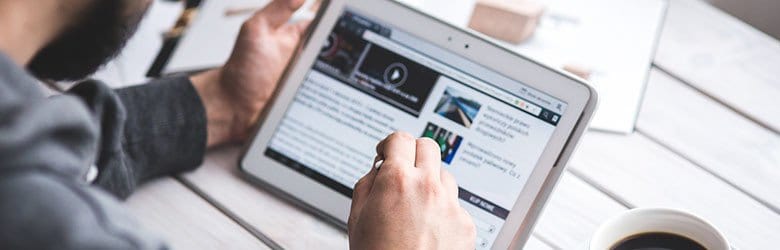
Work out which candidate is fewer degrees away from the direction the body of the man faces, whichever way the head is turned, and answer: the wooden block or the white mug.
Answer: the wooden block

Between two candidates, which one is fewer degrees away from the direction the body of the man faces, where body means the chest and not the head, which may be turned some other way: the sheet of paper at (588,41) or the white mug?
the sheet of paper

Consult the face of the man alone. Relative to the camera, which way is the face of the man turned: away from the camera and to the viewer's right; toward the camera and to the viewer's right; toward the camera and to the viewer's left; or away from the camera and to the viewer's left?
away from the camera and to the viewer's right

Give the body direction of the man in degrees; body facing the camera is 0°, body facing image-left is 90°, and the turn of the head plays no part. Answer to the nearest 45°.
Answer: approximately 225°

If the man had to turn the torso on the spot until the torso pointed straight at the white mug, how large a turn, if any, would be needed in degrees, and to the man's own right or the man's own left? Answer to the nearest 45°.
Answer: approximately 45° to the man's own right
